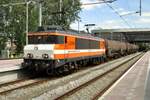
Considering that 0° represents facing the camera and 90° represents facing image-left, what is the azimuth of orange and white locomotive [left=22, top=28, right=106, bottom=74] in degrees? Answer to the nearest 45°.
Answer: approximately 45°
